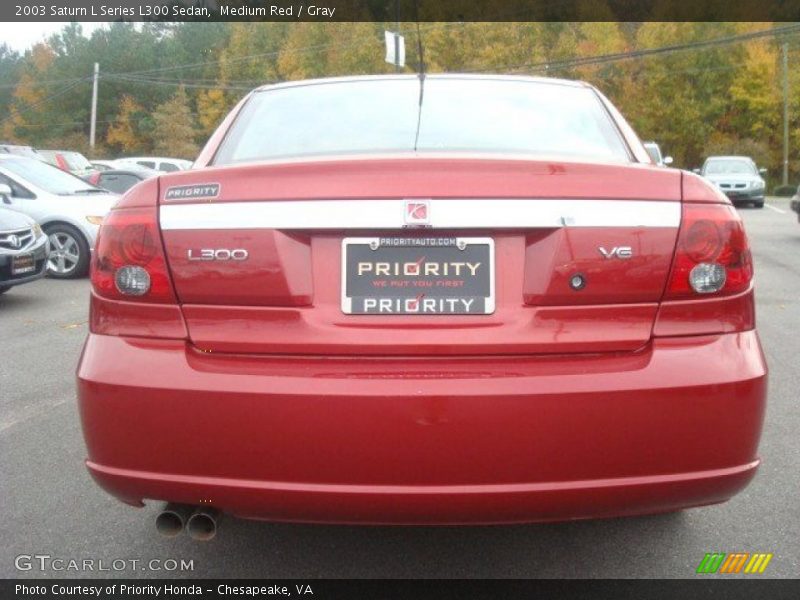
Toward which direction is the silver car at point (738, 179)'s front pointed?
toward the camera

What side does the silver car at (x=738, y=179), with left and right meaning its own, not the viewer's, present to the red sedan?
front

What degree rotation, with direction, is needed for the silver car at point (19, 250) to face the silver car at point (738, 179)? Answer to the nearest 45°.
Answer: approximately 90° to its left

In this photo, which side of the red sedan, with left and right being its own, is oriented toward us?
back

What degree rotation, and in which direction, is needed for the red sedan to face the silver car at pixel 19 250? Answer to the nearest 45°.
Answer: approximately 45° to its left

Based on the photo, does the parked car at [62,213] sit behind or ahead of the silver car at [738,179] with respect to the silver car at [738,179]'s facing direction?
ahead

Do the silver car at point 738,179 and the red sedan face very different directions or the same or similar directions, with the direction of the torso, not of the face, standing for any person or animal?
very different directions

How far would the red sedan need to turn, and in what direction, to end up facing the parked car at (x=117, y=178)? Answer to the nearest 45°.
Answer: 0° — it already faces it

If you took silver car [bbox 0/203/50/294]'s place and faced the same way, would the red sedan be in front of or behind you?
in front

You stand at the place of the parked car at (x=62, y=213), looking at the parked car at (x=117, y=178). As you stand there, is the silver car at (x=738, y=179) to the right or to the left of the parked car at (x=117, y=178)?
right

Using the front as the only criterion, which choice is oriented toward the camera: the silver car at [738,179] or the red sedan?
the silver car

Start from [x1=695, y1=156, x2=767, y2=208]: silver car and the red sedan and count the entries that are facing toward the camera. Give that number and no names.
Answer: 1

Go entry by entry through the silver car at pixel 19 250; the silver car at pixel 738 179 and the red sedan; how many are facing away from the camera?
1
